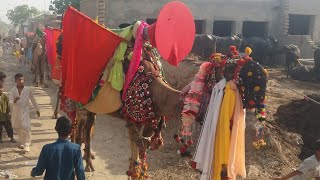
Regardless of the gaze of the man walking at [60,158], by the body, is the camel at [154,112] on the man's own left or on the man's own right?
on the man's own right

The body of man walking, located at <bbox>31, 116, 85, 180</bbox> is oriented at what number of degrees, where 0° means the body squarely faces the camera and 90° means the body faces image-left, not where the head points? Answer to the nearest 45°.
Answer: approximately 180°

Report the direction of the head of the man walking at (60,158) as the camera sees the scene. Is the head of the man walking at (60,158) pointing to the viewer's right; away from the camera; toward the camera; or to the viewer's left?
away from the camera

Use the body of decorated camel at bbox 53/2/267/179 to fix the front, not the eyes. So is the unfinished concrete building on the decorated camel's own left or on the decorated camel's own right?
on the decorated camel's own left

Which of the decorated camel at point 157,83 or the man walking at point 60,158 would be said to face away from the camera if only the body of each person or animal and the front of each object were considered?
the man walking

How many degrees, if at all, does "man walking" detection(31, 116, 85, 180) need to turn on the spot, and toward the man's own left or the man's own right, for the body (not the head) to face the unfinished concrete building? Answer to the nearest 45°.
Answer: approximately 45° to the man's own right

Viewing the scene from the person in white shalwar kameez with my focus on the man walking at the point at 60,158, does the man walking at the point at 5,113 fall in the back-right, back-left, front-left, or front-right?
back-right

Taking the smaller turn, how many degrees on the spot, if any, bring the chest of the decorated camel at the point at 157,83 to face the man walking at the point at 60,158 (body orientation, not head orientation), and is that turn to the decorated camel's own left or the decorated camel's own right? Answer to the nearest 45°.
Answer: approximately 90° to the decorated camel's own right

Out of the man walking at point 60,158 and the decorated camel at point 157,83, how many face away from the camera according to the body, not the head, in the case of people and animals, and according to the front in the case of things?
1
